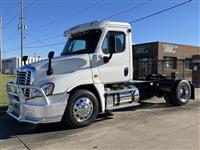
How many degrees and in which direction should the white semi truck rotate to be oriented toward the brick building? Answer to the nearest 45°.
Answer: approximately 135° to its right

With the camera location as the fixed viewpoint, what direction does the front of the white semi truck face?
facing the viewer and to the left of the viewer
